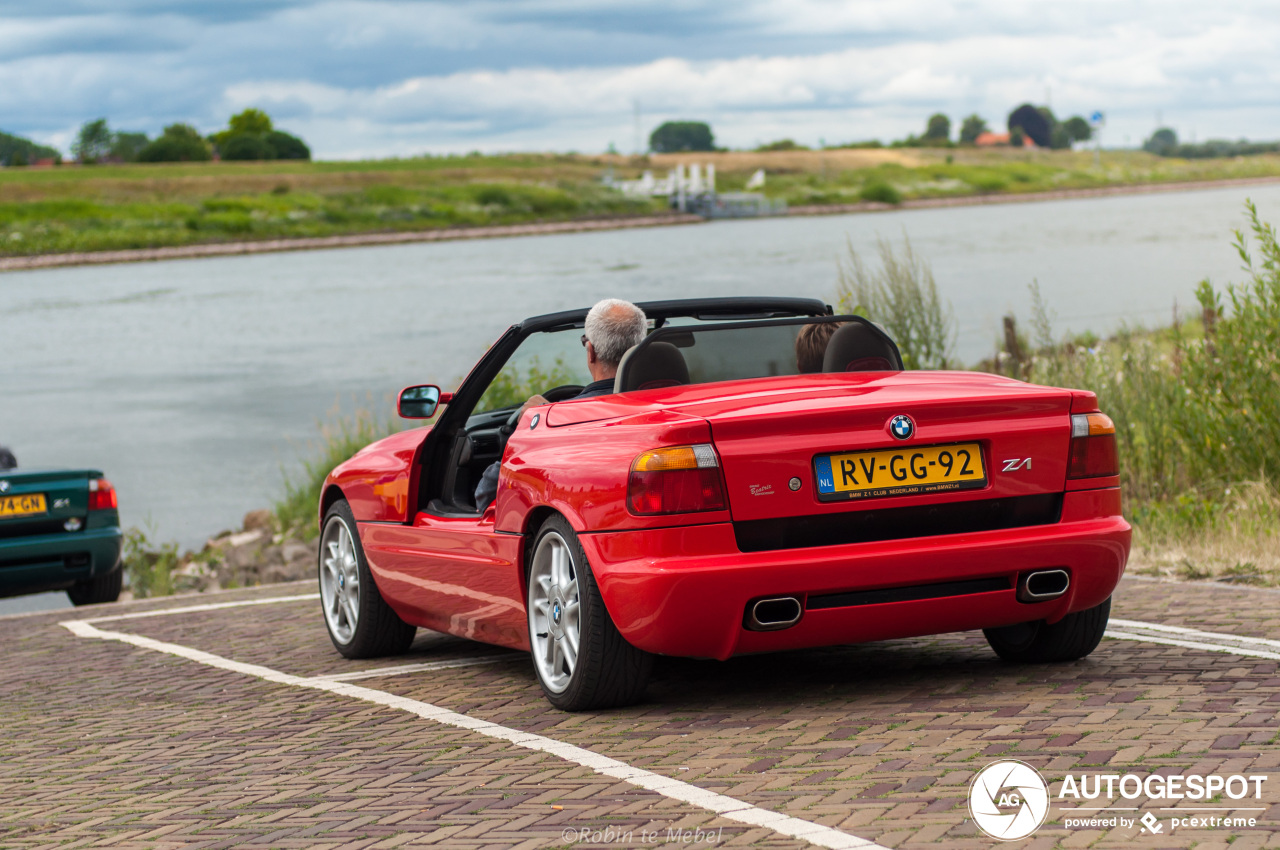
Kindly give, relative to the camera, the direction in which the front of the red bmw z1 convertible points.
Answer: facing away from the viewer and to the left of the viewer

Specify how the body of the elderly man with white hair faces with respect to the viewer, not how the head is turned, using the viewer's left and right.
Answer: facing away from the viewer and to the left of the viewer

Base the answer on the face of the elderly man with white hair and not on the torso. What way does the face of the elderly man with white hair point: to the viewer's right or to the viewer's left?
to the viewer's left

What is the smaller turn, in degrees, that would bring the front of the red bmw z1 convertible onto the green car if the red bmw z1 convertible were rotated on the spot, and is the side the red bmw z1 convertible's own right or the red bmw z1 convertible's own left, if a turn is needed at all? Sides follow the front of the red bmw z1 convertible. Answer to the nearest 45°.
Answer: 0° — it already faces it

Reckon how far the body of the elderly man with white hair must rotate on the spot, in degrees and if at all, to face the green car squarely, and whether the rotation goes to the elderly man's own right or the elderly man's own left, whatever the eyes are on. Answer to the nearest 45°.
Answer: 0° — they already face it
